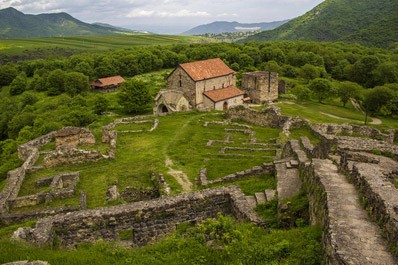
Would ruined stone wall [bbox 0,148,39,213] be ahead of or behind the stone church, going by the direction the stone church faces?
ahead

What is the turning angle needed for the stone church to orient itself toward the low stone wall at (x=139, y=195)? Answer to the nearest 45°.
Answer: approximately 45° to its left

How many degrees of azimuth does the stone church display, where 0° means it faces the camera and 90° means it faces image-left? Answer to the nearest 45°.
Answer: approximately 45°

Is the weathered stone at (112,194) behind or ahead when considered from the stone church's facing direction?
ahead

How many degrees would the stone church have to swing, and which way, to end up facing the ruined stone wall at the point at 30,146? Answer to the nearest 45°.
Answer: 0° — it already faces it

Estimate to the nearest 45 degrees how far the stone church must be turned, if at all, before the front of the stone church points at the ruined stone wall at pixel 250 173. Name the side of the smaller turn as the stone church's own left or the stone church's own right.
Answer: approximately 45° to the stone church's own left

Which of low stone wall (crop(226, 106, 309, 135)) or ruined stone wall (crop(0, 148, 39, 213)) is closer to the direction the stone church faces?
the ruined stone wall

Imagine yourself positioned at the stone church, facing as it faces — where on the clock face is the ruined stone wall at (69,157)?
The ruined stone wall is roughly at 11 o'clock from the stone church.
